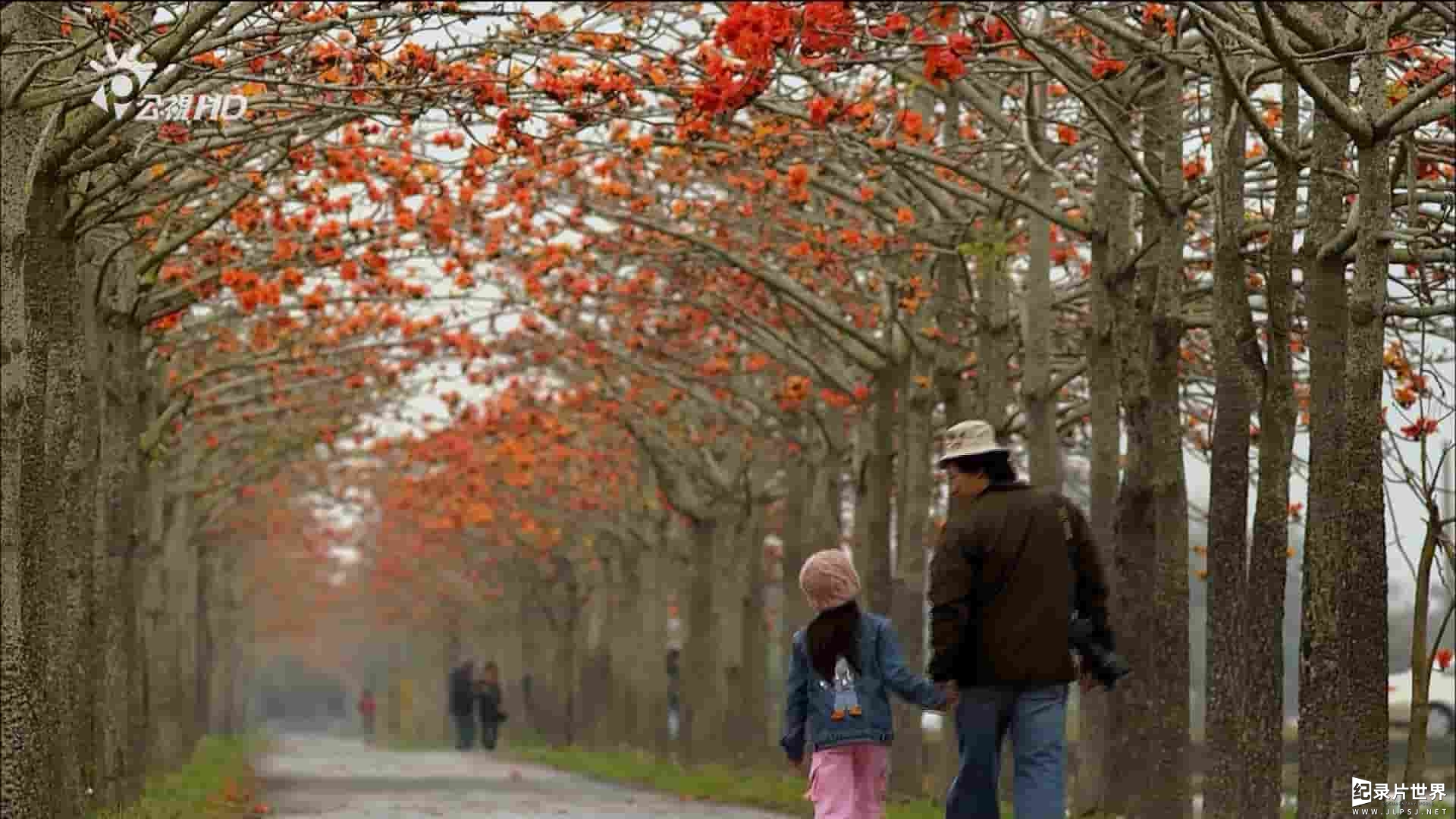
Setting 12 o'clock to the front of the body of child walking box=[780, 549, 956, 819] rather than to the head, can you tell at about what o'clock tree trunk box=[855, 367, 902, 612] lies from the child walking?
The tree trunk is roughly at 12 o'clock from the child walking.

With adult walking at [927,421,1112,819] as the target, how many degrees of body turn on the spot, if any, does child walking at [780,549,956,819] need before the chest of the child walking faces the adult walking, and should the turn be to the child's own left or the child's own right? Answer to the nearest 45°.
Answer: approximately 135° to the child's own right

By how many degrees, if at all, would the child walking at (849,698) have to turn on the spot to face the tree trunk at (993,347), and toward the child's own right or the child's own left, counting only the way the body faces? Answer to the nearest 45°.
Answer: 0° — they already face it

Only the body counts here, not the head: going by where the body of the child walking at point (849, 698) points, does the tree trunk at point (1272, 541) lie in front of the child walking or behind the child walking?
in front

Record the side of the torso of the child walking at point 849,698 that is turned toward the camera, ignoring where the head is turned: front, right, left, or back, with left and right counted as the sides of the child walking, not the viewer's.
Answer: back

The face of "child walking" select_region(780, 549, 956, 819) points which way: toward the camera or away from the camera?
away from the camera

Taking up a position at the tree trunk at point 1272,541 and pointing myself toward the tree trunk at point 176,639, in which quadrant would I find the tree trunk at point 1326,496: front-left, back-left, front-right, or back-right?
back-left
